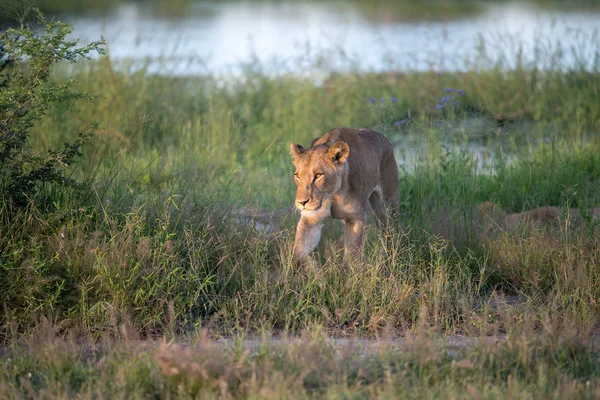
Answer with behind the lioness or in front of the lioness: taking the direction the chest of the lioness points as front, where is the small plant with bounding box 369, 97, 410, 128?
behind

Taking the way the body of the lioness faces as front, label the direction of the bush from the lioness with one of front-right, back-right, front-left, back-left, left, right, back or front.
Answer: front-right

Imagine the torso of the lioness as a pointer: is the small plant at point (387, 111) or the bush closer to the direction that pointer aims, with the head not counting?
the bush

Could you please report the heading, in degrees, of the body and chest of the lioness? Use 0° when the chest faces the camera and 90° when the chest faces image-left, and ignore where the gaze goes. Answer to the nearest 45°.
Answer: approximately 45°
